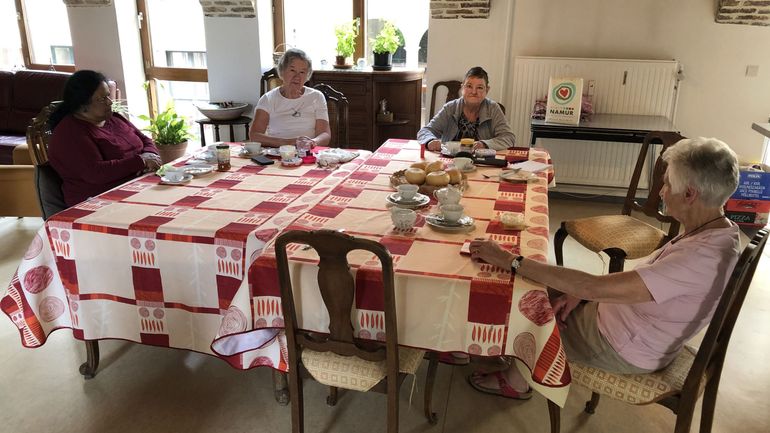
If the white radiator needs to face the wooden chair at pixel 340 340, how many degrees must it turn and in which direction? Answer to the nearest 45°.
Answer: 0° — it already faces it

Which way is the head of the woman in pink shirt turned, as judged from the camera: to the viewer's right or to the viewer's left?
to the viewer's left

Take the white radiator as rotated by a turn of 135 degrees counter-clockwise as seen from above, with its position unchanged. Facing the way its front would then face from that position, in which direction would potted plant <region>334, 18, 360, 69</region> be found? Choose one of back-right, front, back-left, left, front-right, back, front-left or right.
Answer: back-left

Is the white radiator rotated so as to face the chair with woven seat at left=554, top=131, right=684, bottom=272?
yes

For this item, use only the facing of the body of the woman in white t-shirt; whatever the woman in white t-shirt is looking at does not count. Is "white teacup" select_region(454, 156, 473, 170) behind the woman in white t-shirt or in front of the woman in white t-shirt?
in front

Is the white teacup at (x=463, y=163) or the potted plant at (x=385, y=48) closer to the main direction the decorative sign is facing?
the white teacup

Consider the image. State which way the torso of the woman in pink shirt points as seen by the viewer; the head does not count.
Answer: to the viewer's left

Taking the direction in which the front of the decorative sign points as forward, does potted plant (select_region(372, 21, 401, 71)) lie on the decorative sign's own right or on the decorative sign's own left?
on the decorative sign's own right

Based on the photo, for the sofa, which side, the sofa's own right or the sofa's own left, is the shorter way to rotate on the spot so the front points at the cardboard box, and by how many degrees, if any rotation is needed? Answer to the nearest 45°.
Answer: approximately 45° to the sofa's own left

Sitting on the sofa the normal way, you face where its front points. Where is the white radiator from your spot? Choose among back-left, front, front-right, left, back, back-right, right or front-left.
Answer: front-left
